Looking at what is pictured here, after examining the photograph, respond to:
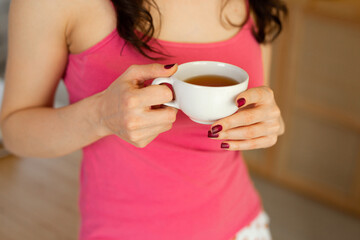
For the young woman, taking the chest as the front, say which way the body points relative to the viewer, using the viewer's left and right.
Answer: facing the viewer and to the right of the viewer
